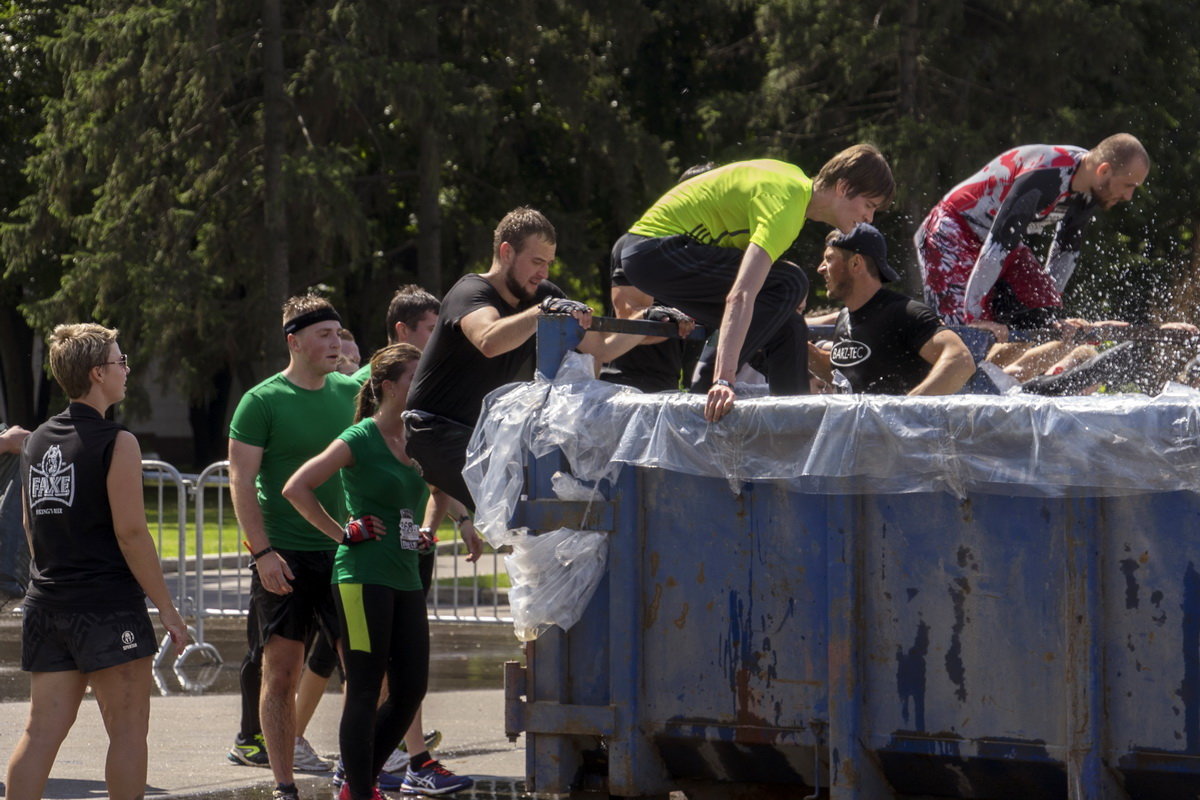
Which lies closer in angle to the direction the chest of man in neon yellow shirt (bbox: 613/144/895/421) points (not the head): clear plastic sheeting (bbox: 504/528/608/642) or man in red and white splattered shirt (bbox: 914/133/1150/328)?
the man in red and white splattered shirt

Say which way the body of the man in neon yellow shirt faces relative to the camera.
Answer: to the viewer's right

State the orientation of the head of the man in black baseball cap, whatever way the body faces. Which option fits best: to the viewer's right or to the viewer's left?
to the viewer's left

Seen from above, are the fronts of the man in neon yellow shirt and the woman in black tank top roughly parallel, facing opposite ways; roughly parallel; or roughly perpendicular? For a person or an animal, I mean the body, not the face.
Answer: roughly perpendicular

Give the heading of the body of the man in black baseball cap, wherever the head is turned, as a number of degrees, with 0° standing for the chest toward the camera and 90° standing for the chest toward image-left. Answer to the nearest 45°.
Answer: approximately 45°

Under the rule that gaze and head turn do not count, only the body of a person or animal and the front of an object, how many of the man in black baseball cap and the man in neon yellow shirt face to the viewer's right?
1

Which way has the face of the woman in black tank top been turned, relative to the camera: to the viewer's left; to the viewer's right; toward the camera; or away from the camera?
to the viewer's right

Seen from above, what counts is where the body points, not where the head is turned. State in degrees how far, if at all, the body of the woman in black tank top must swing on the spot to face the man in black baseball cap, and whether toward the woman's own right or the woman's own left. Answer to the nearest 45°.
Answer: approximately 45° to the woman's own right

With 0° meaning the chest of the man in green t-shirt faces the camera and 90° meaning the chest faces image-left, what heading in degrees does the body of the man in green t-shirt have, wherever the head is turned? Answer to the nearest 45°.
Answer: approximately 315°

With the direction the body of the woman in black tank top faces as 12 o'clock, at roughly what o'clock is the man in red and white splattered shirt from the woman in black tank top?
The man in red and white splattered shirt is roughly at 1 o'clock from the woman in black tank top.

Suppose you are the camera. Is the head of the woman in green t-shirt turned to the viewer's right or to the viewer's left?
to the viewer's right
